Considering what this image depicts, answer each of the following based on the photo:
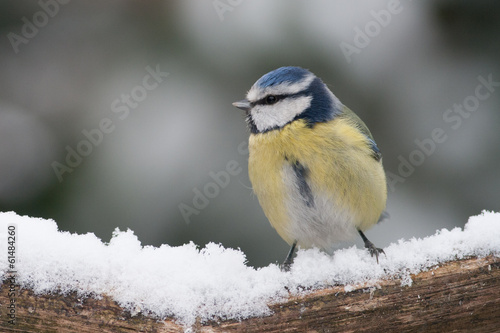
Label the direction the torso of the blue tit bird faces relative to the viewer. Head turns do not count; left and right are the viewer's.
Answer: facing the viewer and to the left of the viewer

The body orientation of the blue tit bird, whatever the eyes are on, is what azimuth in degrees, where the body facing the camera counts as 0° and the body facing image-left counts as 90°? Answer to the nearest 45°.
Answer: approximately 45°
